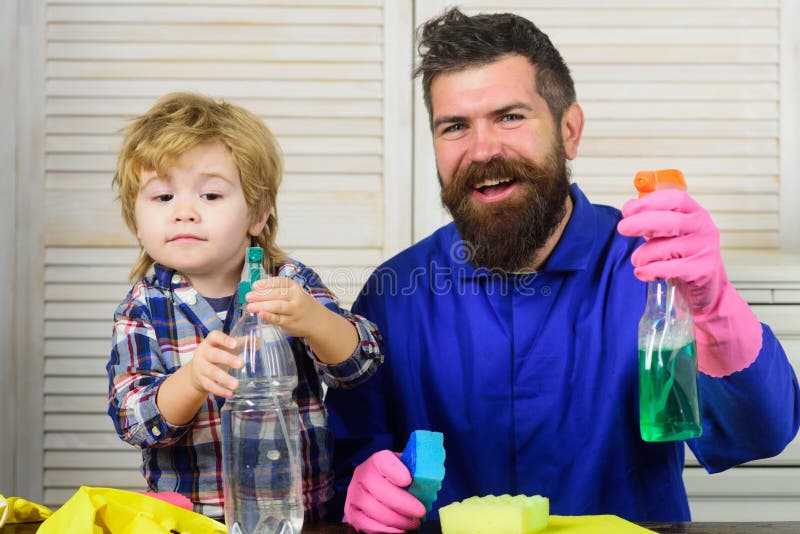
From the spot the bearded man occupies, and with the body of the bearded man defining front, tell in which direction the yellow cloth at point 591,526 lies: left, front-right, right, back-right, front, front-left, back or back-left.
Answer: front

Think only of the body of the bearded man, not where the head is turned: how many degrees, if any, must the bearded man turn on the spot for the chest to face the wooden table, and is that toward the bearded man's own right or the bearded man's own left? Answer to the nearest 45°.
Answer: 0° — they already face it

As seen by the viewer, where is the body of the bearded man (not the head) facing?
toward the camera

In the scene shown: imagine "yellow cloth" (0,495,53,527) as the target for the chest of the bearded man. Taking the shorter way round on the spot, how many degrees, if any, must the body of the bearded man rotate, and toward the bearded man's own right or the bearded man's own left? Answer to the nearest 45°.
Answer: approximately 45° to the bearded man's own right

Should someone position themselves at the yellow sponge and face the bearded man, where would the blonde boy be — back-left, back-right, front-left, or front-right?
front-left

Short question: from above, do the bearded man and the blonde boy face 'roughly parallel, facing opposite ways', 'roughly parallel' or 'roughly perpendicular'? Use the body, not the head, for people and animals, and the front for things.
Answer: roughly parallel

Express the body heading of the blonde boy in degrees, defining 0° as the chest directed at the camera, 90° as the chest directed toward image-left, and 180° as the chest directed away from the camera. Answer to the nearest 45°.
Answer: approximately 0°

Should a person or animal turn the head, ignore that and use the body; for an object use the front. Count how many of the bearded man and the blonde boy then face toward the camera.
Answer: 2

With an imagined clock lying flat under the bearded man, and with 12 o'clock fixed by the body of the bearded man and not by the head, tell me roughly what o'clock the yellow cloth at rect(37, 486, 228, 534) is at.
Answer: The yellow cloth is roughly at 1 o'clock from the bearded man.

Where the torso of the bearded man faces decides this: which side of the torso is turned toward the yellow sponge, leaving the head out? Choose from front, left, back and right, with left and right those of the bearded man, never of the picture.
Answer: front

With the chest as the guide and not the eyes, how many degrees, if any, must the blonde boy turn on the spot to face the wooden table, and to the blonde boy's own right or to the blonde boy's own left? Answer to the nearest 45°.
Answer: approximately 45° to the blonde boy's own left
